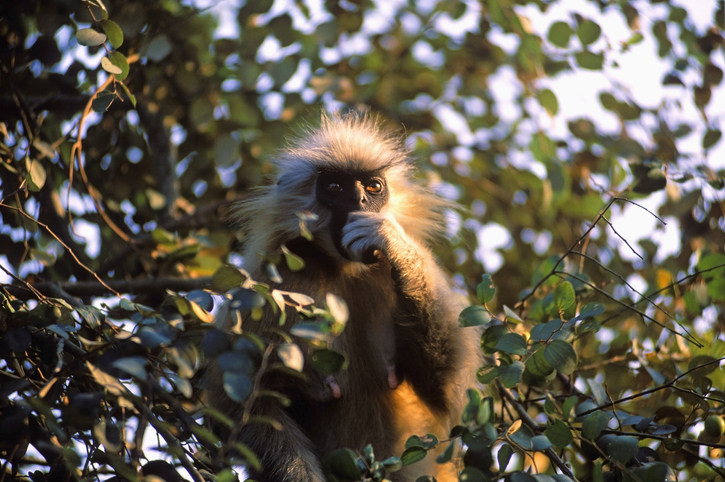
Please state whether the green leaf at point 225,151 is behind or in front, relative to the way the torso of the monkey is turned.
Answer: behind

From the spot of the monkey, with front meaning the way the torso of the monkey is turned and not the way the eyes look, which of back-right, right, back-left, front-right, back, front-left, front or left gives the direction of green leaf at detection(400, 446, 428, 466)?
front

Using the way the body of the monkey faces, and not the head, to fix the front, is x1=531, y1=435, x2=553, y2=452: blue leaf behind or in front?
in front

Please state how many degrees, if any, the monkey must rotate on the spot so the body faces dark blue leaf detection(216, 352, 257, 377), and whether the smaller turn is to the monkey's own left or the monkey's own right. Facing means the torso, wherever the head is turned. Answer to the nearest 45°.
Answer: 0° — it already faces it

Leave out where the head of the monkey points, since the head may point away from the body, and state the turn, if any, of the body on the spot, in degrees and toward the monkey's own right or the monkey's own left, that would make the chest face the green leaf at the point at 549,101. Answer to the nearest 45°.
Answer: approximately 135° to the monkey's own left

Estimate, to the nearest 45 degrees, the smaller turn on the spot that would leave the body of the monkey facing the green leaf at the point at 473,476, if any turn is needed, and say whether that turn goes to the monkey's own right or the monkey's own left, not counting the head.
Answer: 0° — it already faces it

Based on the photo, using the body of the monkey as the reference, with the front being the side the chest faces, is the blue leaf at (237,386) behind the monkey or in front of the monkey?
in front

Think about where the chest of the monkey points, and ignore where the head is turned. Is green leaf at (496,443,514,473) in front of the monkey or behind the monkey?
in front

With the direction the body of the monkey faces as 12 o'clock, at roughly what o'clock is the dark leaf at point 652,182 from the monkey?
The dark leaf is roughly at 9 o'clock from the monkey.

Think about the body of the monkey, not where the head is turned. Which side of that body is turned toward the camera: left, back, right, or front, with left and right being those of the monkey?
front
